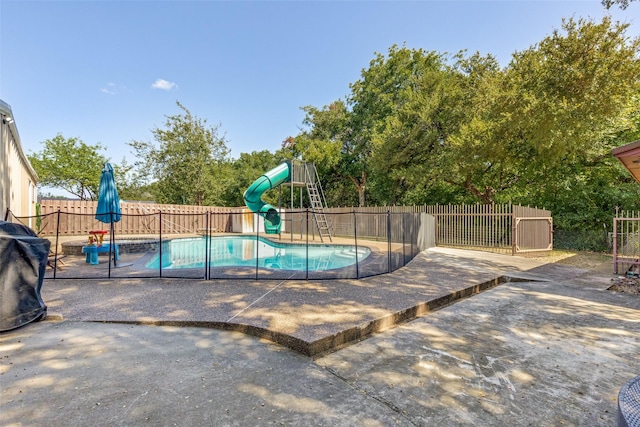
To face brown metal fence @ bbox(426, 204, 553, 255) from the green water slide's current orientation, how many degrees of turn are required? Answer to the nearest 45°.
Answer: approximately 45° to its left

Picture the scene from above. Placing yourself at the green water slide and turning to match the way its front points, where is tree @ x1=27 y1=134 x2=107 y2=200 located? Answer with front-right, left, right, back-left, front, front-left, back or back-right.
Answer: back-right

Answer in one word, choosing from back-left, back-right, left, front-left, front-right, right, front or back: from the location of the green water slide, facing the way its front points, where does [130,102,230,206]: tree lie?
back-right

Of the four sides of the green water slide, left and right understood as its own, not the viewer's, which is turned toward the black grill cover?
front

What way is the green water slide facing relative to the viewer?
toward the camera

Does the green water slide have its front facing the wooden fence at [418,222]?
no

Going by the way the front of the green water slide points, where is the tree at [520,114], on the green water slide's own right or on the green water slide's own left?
on the green water slide's own left

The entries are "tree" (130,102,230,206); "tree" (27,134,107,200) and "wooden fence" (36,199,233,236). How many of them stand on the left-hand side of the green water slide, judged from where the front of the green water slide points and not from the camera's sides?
0

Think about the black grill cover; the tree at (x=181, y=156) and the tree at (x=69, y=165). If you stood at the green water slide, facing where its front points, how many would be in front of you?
1

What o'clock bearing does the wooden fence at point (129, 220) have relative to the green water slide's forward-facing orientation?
The wooden fence is roughly at 4 o'clock from the green water slide.

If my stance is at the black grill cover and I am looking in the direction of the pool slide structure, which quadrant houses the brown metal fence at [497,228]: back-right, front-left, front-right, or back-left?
front-right
